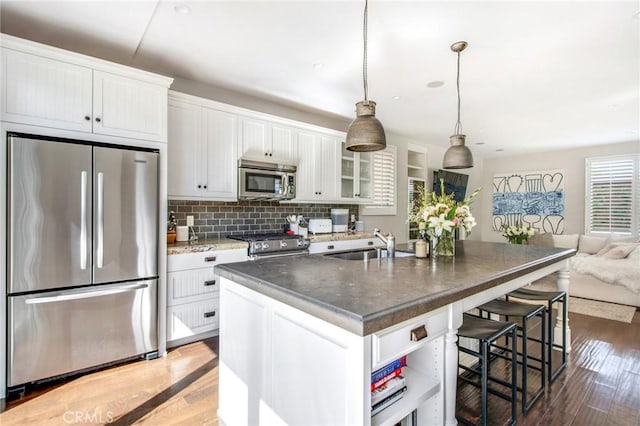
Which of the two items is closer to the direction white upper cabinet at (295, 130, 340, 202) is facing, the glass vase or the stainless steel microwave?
the glass vase

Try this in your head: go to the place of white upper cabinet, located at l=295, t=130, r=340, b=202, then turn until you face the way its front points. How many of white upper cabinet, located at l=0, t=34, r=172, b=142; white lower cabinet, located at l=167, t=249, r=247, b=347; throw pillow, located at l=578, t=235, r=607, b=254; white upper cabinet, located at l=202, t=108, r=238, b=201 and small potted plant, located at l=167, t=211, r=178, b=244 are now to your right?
4

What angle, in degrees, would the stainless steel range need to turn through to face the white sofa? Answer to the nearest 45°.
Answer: approximately 45° to its left

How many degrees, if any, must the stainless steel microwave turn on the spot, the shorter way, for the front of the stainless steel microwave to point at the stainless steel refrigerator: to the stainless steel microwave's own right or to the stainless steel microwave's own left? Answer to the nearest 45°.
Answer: approximately 90° to the stainless steel microwave's own right

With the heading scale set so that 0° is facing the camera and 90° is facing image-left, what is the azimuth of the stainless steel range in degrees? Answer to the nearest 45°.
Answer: approximately 315°

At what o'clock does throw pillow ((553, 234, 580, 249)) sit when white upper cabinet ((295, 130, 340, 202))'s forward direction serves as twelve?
The throw pillow is roughly at 10 o'clock from the white upper cabinet.

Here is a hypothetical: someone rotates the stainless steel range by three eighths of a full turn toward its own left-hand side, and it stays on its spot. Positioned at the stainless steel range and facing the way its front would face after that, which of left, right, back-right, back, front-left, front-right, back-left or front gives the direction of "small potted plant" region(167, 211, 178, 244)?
left
